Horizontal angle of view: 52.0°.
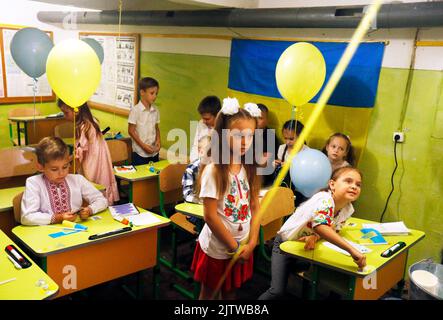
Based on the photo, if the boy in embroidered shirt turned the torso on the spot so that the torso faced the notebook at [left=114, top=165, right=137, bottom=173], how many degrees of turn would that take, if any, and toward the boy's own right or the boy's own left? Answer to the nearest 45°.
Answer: approximately 135° to the boy's own left

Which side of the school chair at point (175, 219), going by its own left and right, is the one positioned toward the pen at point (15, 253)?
right

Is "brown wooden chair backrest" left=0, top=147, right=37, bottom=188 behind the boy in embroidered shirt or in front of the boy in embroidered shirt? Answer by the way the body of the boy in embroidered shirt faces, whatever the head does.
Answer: behind

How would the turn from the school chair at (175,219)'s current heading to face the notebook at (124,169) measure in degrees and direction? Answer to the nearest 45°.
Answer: approximately 180°

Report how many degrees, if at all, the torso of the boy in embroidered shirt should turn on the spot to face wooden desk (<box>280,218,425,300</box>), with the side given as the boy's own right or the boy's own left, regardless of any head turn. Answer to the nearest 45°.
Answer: approximately 45° to the boy's own left

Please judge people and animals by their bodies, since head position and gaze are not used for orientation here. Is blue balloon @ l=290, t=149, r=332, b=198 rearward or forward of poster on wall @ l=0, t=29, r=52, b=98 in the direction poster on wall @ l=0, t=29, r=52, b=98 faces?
forward

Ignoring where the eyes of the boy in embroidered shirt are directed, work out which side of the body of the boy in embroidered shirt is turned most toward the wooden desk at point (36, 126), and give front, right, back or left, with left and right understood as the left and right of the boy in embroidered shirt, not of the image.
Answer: back

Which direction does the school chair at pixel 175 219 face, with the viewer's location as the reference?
facing the viewer and to the right of the viewer

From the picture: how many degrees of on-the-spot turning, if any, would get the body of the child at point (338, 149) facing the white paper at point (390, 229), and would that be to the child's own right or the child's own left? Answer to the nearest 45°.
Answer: approximately 90° to the child's own left
